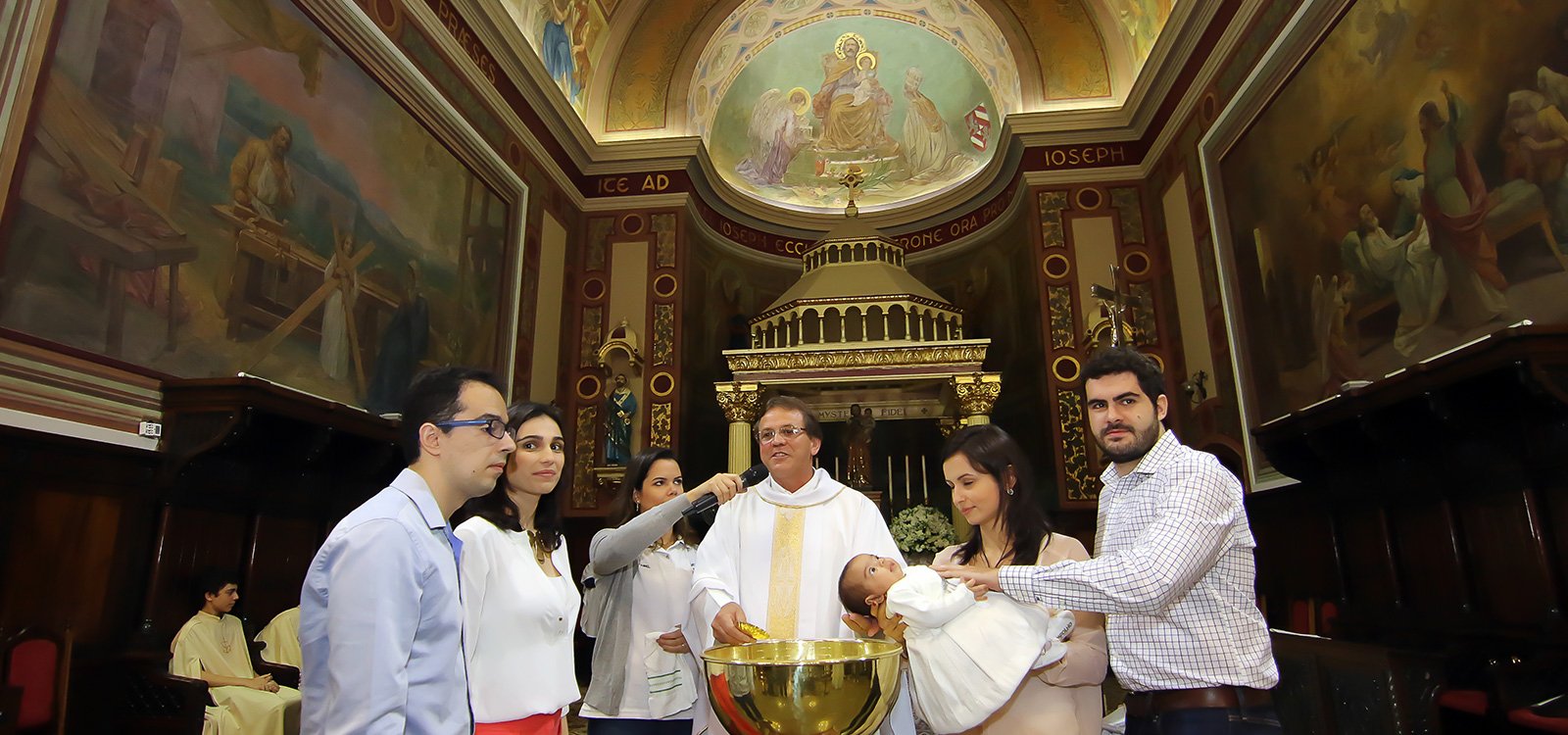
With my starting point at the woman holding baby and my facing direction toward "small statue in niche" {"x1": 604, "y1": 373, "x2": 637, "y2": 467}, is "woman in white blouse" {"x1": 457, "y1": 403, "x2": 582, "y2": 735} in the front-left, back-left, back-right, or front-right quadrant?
front-left

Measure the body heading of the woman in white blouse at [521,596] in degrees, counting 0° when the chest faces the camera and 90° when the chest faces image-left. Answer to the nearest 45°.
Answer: approximately 315°

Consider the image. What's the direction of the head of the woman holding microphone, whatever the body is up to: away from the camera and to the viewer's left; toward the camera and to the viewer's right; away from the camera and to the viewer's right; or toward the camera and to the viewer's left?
toward the camera and to the viewer's right

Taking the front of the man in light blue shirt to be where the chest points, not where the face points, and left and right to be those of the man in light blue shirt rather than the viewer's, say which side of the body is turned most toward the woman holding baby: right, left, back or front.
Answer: front

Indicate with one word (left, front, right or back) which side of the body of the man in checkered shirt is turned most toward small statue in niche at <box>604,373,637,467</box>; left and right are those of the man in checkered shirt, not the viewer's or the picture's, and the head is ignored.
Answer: right

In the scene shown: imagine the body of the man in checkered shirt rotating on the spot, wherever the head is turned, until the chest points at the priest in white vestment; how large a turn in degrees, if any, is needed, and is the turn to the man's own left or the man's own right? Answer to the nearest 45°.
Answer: approximately 45° to the man's own right

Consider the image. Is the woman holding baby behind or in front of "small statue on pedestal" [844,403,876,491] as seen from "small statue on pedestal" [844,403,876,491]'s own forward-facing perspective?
in front

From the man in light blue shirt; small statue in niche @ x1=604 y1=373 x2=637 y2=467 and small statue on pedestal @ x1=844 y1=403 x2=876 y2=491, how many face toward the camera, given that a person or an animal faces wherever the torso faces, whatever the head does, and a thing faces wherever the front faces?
2

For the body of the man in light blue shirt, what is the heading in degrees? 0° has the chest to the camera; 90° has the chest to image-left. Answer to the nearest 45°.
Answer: approximately 270°

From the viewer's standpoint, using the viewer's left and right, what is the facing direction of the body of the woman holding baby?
facing the viewer and to the left of the viewer

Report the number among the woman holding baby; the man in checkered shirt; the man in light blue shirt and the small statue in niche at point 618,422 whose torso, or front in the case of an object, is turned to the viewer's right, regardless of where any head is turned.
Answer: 1

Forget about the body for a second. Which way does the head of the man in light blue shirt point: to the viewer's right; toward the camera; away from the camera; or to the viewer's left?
to the viewer's right

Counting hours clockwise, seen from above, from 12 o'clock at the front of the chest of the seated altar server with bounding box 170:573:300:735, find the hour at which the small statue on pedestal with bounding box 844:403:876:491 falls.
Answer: The small statue on pedestal is roughly at 10 o'clock from the seated altar server.

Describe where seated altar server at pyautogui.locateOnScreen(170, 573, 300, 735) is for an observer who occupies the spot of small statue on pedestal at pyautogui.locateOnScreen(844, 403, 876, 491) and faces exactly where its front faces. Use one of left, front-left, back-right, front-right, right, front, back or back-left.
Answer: front-right

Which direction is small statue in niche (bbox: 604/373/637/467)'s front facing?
toward the camera

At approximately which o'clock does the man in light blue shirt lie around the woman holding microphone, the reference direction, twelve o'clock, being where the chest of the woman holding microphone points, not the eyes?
The man in light blue shirt is roughly at 2 o'clock from the woman holding microphone.
